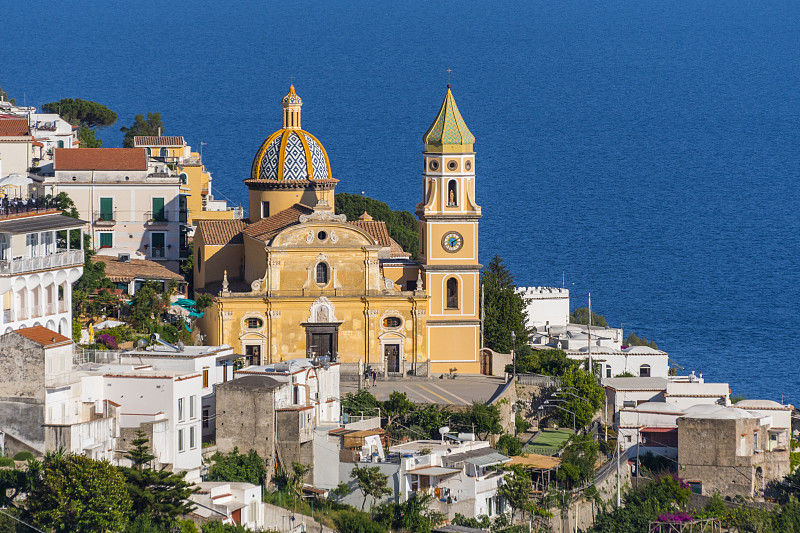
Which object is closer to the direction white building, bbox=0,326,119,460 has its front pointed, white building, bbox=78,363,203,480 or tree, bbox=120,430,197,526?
the tree

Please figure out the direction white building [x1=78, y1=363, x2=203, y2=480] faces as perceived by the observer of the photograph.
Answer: facing the viewer and to the right of the viewer

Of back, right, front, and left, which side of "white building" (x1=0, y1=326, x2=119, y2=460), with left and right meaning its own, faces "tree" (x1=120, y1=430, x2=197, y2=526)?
front

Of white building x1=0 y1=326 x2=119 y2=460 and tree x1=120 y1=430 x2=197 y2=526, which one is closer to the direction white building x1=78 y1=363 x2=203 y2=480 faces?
the tree

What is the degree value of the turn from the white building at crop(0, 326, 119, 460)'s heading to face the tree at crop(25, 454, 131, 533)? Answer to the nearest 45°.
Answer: approximately 45° to its right

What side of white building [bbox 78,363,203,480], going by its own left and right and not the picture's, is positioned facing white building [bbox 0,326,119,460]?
right

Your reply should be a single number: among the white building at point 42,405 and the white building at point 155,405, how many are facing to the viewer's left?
0
